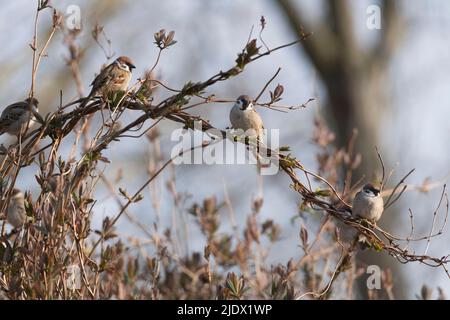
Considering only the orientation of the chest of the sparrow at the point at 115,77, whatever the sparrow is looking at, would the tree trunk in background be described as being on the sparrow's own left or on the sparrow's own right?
on the sparrow's own left

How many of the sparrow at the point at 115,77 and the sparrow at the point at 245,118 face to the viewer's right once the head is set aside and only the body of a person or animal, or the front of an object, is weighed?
1

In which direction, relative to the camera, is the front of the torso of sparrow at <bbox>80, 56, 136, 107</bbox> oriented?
to the viewer's right

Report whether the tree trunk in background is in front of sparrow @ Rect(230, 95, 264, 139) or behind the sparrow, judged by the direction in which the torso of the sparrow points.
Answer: behind

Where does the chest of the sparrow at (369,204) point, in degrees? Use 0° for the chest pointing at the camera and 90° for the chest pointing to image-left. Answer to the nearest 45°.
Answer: approximately 315°

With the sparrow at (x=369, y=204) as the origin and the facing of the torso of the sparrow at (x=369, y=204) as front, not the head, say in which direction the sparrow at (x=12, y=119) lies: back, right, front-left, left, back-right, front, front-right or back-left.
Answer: back-right

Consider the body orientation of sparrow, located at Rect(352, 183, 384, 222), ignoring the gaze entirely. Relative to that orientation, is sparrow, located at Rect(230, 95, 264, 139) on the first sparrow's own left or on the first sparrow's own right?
on the first sparrow's own right

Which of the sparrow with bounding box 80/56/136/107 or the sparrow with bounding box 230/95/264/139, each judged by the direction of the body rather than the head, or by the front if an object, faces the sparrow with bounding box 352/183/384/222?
the sparrow with bounding box 80/56/136/107

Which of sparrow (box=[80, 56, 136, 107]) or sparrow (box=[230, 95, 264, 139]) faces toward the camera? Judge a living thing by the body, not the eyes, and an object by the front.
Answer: sparrow (box=[230, 95, 264, 139])

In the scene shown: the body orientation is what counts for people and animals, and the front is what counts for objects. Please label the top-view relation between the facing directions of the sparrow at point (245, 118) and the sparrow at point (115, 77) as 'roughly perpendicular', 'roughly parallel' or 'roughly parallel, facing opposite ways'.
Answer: roughly perpendicular

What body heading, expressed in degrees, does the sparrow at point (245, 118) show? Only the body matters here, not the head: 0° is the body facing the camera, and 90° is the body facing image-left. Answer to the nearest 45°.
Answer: approximately 0°

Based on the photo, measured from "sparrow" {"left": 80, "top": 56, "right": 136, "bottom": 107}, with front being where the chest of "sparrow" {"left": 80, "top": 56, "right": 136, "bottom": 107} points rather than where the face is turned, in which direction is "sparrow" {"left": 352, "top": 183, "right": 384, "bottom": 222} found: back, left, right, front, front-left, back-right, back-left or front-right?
front

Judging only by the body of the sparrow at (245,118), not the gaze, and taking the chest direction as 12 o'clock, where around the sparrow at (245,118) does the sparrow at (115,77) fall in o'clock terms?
the sparrow at (115,77) is roughly at 2 o'clock from the sparrow at (245,118).
